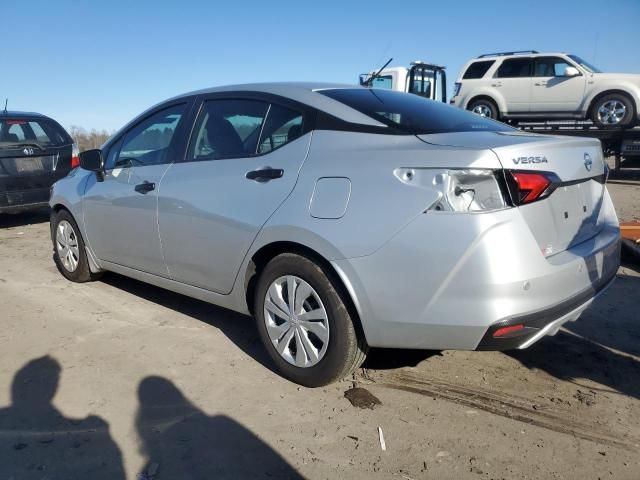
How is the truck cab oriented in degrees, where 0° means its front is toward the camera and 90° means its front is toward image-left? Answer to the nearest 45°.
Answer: approximately 90°

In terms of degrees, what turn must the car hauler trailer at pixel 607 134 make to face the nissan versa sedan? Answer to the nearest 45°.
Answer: approximately 90° to its left

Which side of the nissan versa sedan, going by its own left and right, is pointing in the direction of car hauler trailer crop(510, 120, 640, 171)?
right

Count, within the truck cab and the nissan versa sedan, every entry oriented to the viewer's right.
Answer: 0

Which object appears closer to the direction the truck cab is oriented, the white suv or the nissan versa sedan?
the nissan versa sedan

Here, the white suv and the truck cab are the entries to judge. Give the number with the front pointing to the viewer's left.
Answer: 1

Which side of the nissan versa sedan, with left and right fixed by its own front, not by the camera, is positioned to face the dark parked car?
front

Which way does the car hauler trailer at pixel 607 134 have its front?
to the viewer's left

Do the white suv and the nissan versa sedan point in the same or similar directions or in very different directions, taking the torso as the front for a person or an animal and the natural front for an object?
very different directions

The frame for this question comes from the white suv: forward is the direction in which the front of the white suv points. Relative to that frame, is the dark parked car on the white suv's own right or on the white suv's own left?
on the white suv's own right

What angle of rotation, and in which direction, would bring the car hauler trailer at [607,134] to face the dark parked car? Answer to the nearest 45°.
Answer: approximately 45° to its left

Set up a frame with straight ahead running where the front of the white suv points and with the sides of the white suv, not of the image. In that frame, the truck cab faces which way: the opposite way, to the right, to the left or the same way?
the opposite way

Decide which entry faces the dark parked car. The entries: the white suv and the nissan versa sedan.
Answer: the nissan versa sedan

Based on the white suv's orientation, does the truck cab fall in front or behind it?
behind

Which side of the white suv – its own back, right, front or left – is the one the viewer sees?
right

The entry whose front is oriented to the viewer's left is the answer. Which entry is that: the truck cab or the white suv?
the truck cab

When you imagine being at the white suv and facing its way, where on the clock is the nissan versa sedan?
The nissan versa sedan is roughly at 3 o'clock from the white suv.
